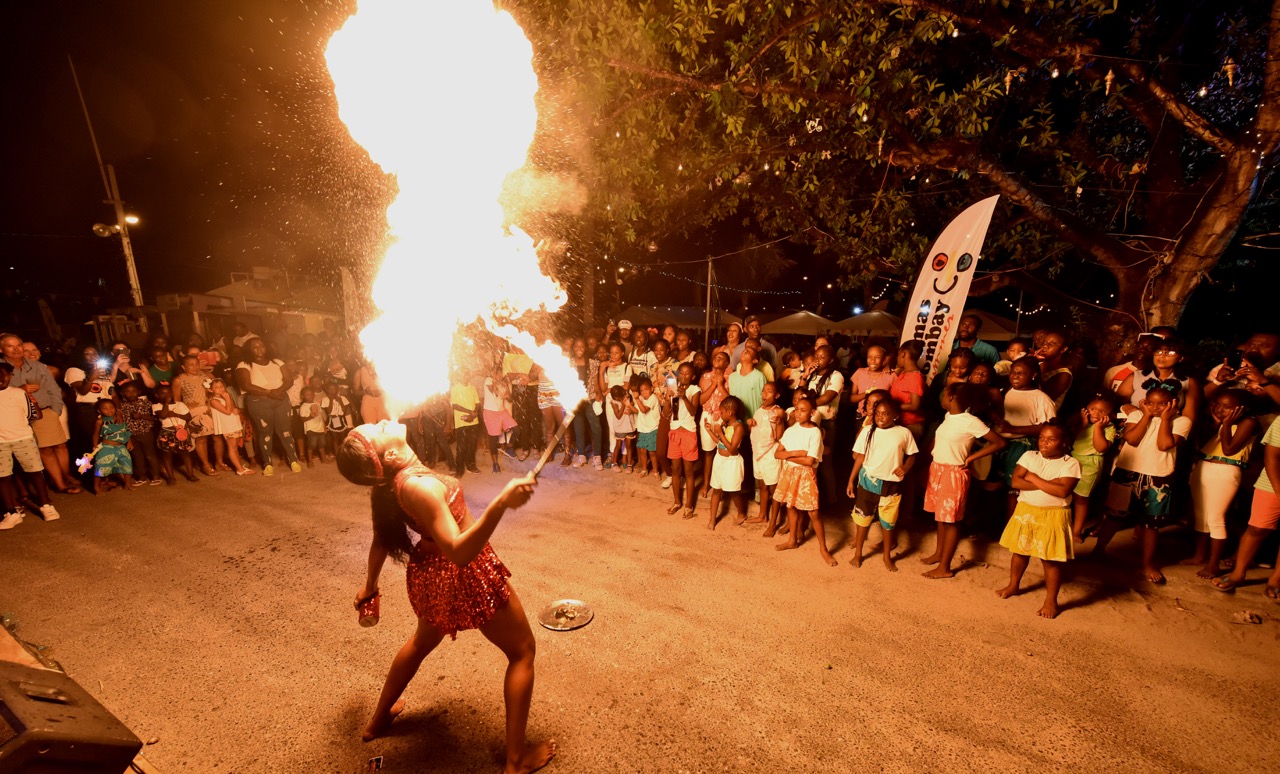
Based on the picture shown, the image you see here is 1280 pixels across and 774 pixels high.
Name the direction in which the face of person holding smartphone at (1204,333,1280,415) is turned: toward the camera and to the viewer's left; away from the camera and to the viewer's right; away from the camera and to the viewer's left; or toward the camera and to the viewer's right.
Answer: toward the camera and to the viewer's left

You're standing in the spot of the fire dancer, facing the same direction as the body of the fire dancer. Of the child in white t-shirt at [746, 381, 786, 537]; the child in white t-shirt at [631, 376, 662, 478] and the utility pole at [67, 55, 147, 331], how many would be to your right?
0

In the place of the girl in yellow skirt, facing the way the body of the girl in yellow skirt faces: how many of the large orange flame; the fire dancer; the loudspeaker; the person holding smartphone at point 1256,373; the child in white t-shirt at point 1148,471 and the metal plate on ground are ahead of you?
4

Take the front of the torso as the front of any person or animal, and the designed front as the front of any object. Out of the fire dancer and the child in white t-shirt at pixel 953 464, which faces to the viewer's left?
the child in white t-shirt

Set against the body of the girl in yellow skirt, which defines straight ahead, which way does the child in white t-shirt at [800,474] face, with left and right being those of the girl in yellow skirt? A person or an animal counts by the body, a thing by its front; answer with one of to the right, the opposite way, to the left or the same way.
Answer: the same way

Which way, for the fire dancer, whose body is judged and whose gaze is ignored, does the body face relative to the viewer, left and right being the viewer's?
facing to the right of the viewer

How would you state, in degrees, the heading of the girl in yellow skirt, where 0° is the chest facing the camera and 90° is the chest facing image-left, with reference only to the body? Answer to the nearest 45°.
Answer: approximately 45°

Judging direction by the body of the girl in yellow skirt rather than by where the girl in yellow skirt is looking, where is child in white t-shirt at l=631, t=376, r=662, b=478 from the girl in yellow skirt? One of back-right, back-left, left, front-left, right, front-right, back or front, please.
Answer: front-right

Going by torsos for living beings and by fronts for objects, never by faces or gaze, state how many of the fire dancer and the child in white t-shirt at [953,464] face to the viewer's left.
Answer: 1

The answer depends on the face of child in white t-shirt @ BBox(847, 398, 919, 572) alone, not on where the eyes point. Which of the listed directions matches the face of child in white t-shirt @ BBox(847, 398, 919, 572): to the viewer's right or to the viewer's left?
to the viewer's left

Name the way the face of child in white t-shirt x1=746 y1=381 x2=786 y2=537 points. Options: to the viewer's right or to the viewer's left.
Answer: to the viewer's left
